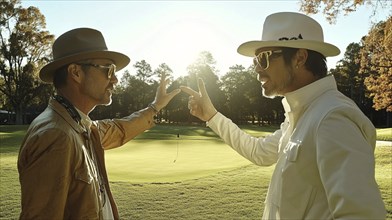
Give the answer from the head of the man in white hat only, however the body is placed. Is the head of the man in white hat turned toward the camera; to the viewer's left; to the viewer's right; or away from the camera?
to the viewer's left

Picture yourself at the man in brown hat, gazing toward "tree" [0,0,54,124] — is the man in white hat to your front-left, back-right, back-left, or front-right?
back-right

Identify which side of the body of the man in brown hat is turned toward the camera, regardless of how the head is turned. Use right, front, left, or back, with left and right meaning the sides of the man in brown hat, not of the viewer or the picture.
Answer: right

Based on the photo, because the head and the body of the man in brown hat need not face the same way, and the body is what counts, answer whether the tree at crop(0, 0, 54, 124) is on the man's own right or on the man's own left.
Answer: on the man's own left

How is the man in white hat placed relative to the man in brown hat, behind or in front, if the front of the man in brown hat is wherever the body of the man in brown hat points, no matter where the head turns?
in front

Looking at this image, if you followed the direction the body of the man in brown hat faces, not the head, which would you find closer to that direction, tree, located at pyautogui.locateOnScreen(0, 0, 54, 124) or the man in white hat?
the man in white hat
